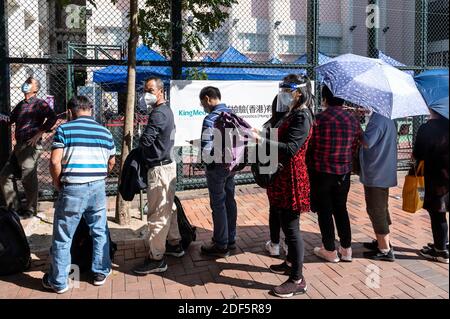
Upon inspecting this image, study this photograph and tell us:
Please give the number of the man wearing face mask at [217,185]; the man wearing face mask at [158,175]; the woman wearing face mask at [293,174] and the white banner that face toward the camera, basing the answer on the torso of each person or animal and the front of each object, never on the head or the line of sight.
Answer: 1

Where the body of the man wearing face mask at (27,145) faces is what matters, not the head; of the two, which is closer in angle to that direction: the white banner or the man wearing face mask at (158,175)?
the man wearing face mask

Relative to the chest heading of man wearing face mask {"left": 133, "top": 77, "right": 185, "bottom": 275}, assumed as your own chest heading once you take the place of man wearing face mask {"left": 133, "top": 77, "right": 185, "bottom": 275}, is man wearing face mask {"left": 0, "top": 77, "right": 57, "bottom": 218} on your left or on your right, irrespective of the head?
on your right

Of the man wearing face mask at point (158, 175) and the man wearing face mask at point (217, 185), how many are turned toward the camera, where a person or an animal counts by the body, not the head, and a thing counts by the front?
0

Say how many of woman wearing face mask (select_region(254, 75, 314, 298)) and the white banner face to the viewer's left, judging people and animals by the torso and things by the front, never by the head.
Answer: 1

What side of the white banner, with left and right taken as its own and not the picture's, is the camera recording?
front

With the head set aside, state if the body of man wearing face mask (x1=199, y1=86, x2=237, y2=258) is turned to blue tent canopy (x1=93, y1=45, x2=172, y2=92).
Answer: no

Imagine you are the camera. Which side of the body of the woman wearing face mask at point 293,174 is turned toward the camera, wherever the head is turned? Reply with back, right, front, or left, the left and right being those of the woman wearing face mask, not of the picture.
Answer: left

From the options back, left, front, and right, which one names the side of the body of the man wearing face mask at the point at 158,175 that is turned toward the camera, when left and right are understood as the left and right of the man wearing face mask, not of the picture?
left

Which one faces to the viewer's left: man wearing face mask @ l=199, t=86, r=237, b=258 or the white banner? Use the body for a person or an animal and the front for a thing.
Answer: the man wearing face mask

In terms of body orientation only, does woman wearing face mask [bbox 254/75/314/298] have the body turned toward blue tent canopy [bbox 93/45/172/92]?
no

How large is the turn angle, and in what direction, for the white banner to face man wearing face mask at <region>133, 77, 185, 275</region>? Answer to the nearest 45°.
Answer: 0° — it already faces them

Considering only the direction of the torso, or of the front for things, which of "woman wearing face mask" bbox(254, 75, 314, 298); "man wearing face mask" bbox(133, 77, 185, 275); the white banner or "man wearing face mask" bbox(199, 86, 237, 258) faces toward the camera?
the white banner

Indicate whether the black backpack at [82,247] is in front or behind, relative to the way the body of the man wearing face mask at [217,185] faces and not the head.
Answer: in front
